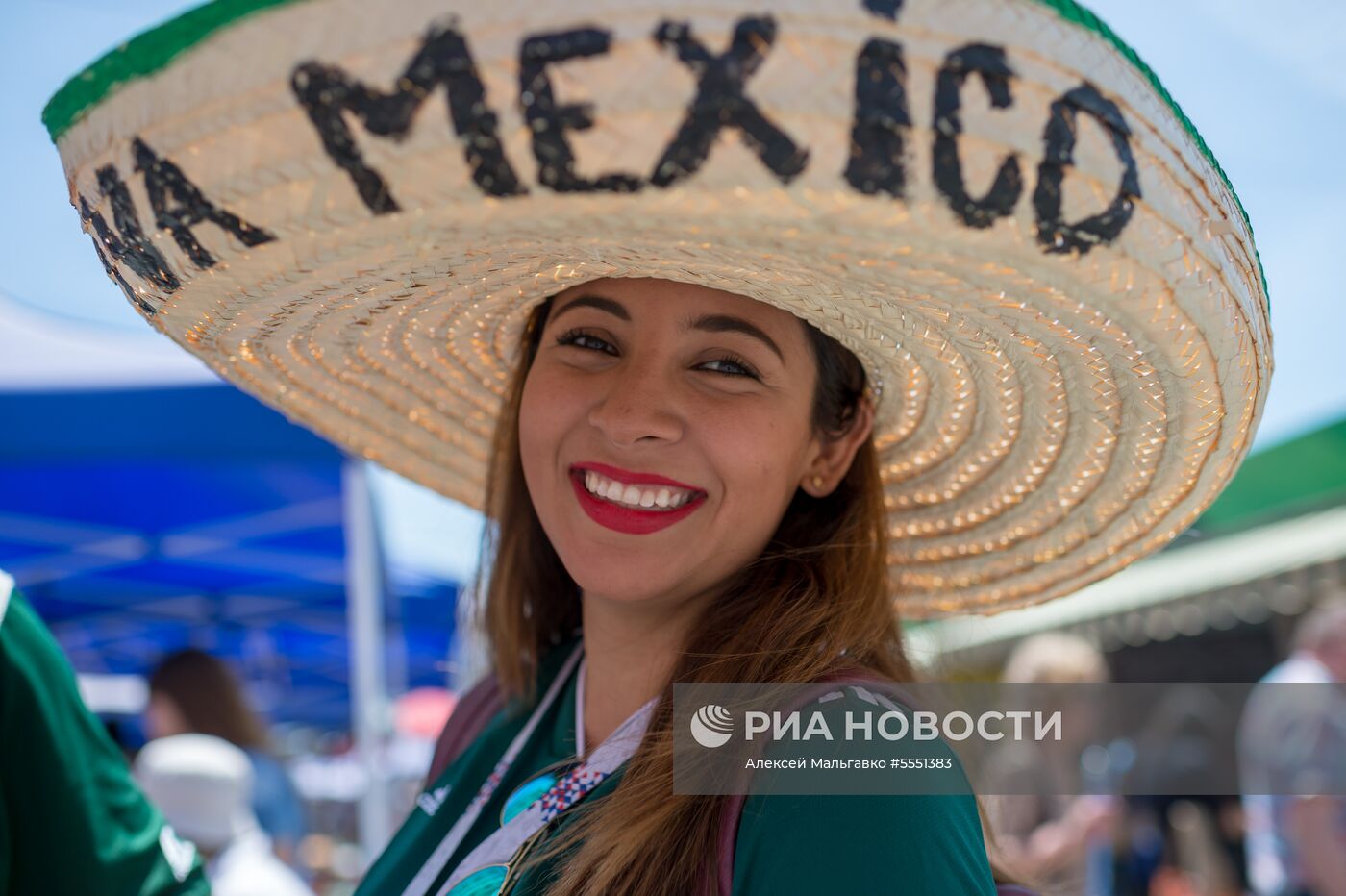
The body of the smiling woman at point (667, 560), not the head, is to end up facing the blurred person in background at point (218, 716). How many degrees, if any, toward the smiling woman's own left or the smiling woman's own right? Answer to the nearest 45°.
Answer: approximately 90° to the smiling woman's own right

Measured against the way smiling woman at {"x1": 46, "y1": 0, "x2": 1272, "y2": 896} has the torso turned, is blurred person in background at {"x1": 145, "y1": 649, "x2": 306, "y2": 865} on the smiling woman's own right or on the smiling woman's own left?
on the smiling woman's own right

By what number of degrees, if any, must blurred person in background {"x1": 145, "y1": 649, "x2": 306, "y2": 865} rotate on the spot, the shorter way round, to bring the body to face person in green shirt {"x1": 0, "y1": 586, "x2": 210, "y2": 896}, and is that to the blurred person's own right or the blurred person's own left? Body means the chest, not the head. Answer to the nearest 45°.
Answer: approximately 90° to the blurred person's own left

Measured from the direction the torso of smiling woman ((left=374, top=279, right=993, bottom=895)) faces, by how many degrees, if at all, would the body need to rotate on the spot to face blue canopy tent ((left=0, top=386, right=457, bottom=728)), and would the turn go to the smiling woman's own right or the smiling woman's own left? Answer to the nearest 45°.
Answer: approximately 90° to the smiling woman's own right

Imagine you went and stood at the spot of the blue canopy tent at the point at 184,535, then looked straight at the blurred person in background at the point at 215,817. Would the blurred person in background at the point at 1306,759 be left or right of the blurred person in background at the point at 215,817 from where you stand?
left

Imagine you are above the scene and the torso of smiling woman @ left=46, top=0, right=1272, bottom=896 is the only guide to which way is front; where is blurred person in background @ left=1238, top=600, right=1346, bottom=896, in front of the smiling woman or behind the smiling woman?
behind

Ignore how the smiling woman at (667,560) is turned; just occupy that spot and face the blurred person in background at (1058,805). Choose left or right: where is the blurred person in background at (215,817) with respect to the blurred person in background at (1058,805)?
left
